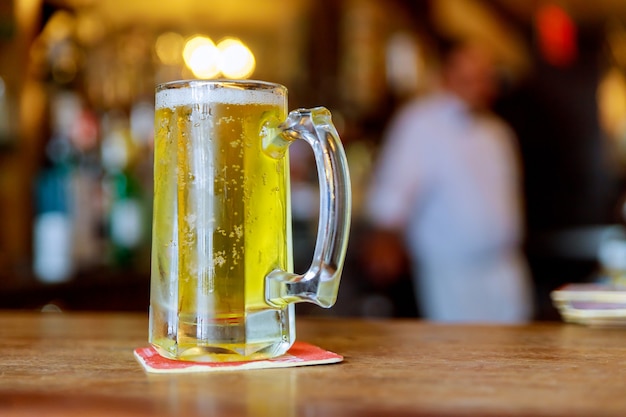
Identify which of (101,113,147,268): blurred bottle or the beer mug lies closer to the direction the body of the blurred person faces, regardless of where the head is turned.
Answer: the beer mug

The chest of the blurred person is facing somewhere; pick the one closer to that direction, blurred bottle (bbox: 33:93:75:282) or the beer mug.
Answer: the beer mug

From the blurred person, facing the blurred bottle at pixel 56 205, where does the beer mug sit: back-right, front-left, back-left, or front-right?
front-left

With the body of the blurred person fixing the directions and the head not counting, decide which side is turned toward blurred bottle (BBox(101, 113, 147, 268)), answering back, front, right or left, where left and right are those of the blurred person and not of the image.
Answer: right

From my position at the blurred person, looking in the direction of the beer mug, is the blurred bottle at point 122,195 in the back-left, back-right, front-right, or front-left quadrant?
front-right

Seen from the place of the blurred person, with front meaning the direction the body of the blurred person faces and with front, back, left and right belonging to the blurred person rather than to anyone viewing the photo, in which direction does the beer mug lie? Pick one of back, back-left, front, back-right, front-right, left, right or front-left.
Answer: front-right

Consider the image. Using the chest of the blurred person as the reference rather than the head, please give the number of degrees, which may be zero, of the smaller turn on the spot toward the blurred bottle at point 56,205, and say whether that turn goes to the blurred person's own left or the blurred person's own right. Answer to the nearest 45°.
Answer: approximately 90° to the blurred person's own right
